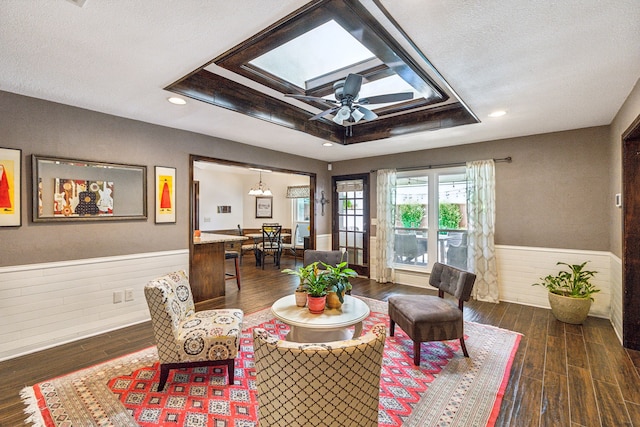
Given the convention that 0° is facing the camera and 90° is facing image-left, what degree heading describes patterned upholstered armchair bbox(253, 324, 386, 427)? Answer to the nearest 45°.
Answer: approximately 180°

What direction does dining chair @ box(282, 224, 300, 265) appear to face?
to the viewer's left

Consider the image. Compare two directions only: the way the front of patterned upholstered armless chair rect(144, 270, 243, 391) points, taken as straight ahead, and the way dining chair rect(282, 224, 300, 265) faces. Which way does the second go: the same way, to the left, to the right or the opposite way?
the opposite way

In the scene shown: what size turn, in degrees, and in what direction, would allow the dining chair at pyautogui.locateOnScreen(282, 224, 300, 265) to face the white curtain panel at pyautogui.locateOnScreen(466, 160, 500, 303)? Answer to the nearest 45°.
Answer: approximately 135° to its left

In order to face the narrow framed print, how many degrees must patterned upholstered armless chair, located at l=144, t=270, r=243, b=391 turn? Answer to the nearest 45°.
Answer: approximately 90° to its left

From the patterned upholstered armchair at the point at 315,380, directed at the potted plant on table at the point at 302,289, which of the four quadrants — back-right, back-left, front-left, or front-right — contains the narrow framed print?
front-left

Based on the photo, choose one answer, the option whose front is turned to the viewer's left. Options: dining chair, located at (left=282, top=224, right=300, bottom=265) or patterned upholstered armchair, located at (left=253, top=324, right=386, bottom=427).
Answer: the dining chair

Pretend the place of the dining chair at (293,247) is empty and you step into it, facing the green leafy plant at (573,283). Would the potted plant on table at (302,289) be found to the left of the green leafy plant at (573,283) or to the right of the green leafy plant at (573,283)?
right

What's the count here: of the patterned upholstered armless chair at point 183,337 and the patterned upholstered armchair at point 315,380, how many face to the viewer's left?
0

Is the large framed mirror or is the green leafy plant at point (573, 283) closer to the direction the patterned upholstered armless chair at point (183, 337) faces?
the green leafy plant

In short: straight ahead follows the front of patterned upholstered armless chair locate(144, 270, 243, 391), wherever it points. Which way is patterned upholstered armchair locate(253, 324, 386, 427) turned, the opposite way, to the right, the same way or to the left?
to the left

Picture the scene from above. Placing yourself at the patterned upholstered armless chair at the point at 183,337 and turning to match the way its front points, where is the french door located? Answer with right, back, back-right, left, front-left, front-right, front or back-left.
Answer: front-left

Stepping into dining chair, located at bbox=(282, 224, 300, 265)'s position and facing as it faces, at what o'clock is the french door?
The french door is roughly at 8 o'clock from the dining chair.

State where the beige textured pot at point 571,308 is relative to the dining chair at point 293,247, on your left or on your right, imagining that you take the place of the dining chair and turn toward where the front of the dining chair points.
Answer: on your left

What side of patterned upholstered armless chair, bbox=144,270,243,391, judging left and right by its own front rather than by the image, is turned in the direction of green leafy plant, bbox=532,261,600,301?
front

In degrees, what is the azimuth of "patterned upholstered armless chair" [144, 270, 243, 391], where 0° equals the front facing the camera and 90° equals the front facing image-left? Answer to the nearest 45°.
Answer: approximately 270°

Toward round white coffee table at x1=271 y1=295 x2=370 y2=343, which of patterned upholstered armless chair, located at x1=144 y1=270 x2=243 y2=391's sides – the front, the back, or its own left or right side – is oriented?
front
